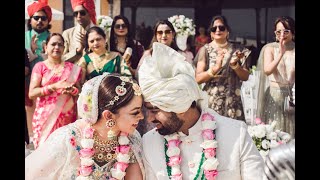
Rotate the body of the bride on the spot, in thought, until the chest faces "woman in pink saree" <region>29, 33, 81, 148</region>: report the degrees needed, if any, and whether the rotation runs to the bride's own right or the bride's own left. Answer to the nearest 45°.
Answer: approximately 135° to the bride's own left

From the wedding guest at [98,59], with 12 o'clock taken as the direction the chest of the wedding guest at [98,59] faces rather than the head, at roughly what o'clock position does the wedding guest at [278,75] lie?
the wedding guest at [278,75] is roughly at 9 o'clock from the wedding guest at [98,59].

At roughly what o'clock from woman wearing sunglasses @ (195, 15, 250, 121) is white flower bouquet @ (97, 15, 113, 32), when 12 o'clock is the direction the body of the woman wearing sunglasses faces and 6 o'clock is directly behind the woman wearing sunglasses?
The white flower bouquet is roughly at 3 o'clock from the woman wearing sunglasses.

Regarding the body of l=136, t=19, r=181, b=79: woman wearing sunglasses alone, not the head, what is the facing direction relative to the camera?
toward the camera

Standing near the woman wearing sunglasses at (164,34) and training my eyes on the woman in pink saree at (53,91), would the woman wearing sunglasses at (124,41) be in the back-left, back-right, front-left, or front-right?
front-right

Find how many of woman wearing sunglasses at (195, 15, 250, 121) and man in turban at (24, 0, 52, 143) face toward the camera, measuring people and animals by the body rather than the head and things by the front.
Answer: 2

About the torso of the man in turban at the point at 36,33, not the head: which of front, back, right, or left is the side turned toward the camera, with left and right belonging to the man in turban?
front

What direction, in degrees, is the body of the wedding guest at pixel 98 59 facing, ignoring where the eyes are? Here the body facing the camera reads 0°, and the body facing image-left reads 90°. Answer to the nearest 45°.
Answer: approximately 0°

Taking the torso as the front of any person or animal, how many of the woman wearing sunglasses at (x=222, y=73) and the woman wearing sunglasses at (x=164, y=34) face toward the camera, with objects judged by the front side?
2

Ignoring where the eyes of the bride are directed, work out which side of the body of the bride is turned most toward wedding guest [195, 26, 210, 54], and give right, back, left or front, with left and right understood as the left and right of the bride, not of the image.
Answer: left

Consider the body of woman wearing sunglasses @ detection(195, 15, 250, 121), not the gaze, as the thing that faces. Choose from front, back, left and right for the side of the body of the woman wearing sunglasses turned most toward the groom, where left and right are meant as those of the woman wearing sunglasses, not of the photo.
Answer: front
